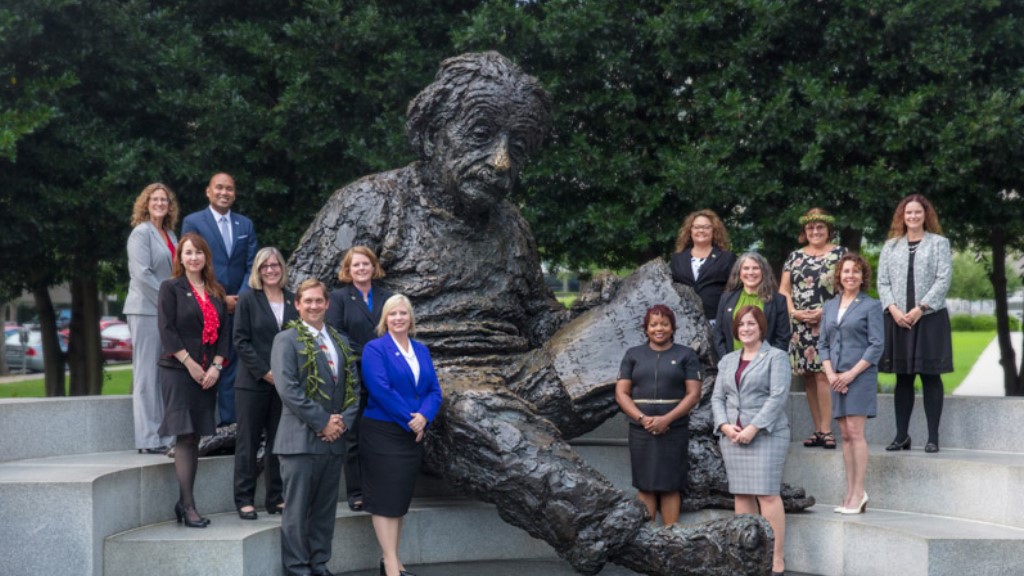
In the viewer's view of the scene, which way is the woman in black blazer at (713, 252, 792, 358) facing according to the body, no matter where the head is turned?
toward the camera

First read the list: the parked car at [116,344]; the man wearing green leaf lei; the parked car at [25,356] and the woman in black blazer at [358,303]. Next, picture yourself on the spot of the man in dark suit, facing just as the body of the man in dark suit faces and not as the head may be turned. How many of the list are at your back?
2

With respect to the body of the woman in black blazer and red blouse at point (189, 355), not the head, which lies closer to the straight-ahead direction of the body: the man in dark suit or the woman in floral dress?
the woman in floral dress

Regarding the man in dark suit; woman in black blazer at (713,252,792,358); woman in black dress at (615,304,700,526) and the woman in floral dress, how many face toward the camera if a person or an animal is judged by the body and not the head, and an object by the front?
4

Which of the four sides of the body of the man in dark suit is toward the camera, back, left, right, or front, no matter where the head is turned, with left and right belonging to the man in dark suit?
front

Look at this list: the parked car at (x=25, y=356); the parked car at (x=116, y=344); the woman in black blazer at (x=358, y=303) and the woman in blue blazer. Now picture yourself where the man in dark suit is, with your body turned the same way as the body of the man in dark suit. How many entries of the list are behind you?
2

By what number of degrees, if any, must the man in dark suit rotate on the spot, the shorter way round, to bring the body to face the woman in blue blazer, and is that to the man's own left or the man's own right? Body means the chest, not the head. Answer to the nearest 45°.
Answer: approximately 45° to the man's own left

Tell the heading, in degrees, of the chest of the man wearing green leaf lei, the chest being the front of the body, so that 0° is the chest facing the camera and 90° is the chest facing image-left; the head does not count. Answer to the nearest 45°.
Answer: approximately 315°

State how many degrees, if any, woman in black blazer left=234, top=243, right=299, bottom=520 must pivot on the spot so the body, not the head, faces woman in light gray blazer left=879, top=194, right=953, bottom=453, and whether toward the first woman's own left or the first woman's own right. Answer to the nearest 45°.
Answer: approximately 45° to the first woman's own left

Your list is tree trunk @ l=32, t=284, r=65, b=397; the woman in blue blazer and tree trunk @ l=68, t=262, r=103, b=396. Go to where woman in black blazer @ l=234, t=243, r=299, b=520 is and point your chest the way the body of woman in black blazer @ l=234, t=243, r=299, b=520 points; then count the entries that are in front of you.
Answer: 1

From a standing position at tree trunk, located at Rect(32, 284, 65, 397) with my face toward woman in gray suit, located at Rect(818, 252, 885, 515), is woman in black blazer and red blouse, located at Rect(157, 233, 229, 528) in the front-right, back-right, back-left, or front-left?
front-right

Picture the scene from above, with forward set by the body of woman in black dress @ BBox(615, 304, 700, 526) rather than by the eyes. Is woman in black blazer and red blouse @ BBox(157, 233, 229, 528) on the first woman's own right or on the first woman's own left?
on the first woman's own right

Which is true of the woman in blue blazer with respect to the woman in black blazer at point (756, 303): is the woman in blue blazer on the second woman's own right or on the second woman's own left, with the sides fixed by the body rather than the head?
on the second woman's own right

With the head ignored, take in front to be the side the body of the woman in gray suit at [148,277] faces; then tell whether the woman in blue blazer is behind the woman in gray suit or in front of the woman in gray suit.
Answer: in front

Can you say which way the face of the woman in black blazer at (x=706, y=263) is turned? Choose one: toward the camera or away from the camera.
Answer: toward the camera

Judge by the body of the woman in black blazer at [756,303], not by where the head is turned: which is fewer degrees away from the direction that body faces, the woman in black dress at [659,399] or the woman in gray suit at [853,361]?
the woman in black dress

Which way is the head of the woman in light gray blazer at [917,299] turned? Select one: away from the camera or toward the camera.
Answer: toward the camera

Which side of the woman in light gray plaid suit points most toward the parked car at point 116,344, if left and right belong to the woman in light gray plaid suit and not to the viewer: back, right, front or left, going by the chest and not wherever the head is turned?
right
